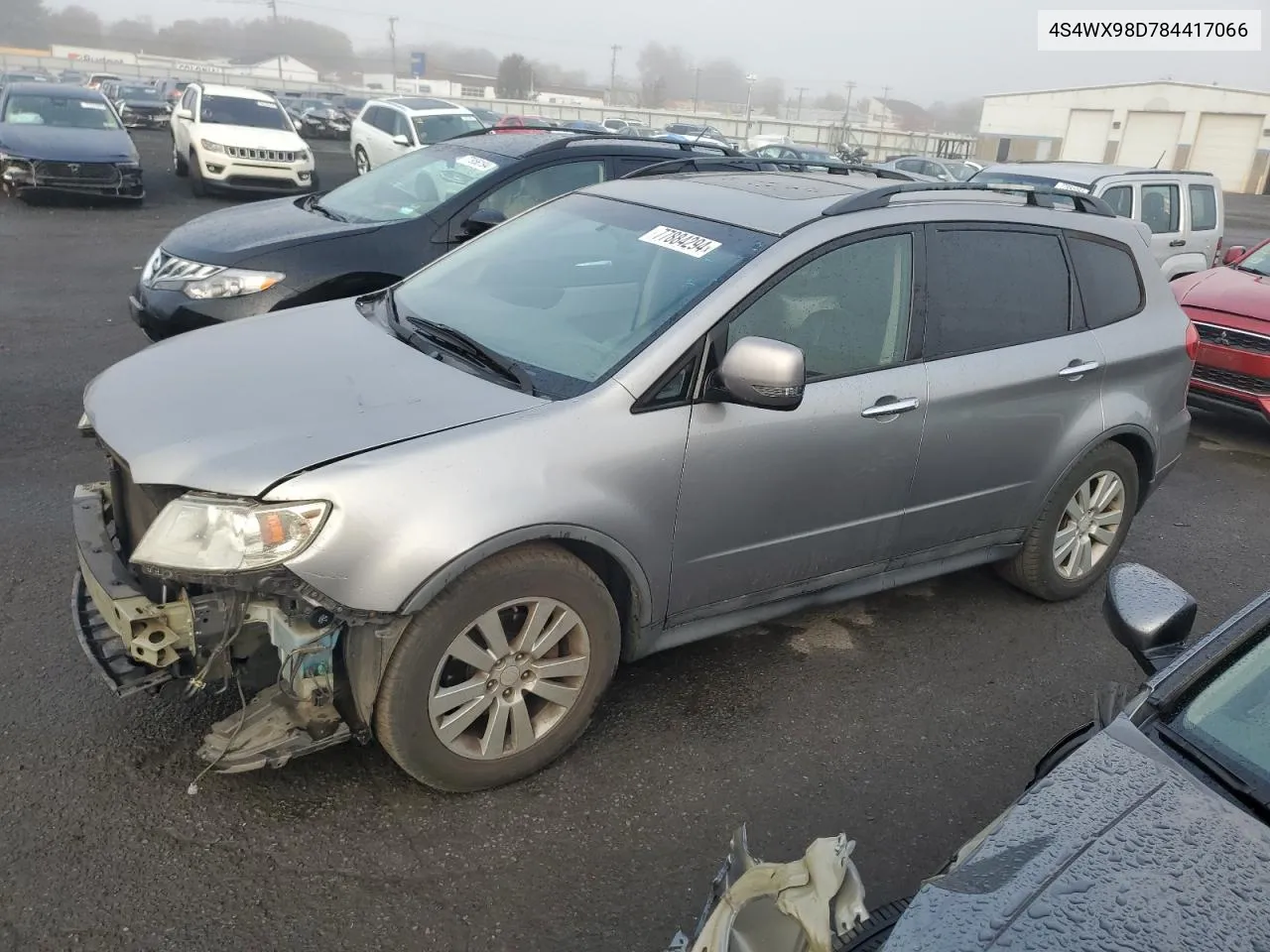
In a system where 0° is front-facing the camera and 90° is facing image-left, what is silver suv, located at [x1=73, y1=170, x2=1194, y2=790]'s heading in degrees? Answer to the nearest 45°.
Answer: approximately 45°

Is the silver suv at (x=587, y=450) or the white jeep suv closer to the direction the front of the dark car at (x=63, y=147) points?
the silver suv

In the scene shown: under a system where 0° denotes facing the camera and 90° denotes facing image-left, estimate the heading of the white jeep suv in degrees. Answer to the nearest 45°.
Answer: approximately 315°

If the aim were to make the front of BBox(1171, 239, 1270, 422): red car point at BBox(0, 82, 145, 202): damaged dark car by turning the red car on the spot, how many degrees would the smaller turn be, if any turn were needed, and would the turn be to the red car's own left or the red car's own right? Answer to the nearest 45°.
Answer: approximately 45° to the red car's own right

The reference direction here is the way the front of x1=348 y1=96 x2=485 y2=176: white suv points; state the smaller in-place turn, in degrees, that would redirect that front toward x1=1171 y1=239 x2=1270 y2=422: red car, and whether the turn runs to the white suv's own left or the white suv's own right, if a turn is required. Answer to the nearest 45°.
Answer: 0° — it already faces it

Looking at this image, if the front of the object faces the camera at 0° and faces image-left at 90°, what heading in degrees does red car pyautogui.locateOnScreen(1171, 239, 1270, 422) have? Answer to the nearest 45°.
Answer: approximately 45°

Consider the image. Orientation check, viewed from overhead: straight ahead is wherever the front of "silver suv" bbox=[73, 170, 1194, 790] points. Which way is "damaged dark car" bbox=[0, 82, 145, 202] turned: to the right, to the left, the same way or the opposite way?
to the left

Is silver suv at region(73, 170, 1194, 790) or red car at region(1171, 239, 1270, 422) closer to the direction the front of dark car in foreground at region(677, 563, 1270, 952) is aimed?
the silver suv

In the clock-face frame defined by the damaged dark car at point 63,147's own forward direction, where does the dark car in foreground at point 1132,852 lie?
the dark car in foreground at point 1132,852 is roughly at 12 o'clock from the damaged dark car at point 63,147.

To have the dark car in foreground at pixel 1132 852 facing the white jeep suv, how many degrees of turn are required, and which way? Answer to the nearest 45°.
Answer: approximately 90° to its right
